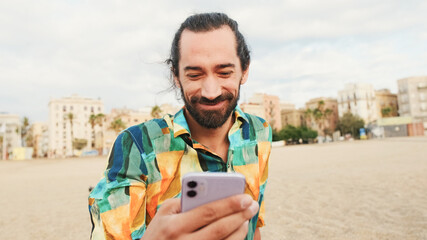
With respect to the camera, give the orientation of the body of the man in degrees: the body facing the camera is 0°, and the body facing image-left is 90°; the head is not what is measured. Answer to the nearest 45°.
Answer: approximately 315°
